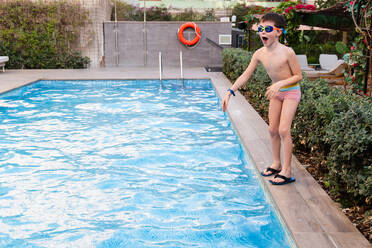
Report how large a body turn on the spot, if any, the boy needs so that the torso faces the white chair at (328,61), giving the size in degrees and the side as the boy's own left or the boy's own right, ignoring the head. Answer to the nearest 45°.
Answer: approximately 135° to the boy's own right

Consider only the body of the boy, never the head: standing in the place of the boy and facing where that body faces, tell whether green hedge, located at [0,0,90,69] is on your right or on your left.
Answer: on your right

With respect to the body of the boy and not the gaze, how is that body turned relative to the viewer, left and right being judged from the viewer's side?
facing the viewer and to the left of the viewer

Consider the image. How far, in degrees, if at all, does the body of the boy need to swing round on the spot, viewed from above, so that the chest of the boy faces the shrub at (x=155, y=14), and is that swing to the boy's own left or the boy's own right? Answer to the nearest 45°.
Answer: approximately 135° to the boy's own right

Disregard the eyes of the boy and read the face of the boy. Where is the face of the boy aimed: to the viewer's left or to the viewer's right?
to the viewer's left

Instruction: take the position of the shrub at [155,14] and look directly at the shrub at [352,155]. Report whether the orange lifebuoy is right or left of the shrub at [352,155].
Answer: left
